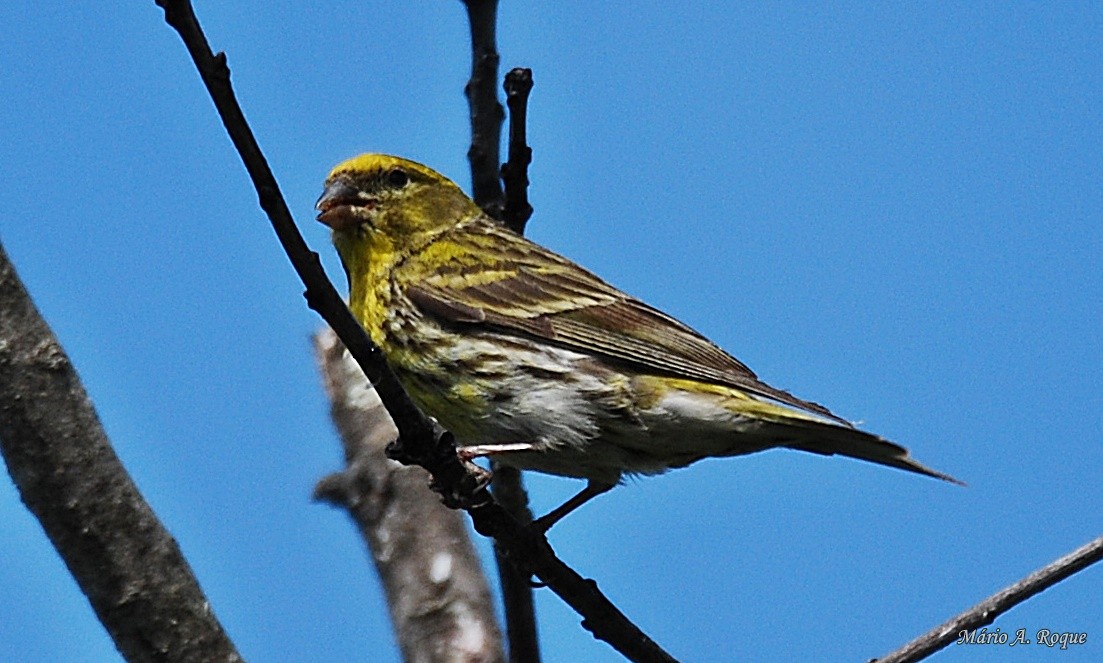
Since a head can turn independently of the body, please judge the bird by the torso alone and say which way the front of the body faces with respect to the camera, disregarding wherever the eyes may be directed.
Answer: to the viewer's left

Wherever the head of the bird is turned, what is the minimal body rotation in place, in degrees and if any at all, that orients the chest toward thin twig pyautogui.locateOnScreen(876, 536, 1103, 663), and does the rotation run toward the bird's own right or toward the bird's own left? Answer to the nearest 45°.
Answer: approximately 135° to the bird's own left

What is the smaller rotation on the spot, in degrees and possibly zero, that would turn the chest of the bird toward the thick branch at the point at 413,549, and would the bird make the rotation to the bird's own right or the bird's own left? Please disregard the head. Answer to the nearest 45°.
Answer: approximately 45° to the bird's own right

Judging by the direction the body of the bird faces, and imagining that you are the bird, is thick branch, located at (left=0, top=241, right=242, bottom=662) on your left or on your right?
on your left
